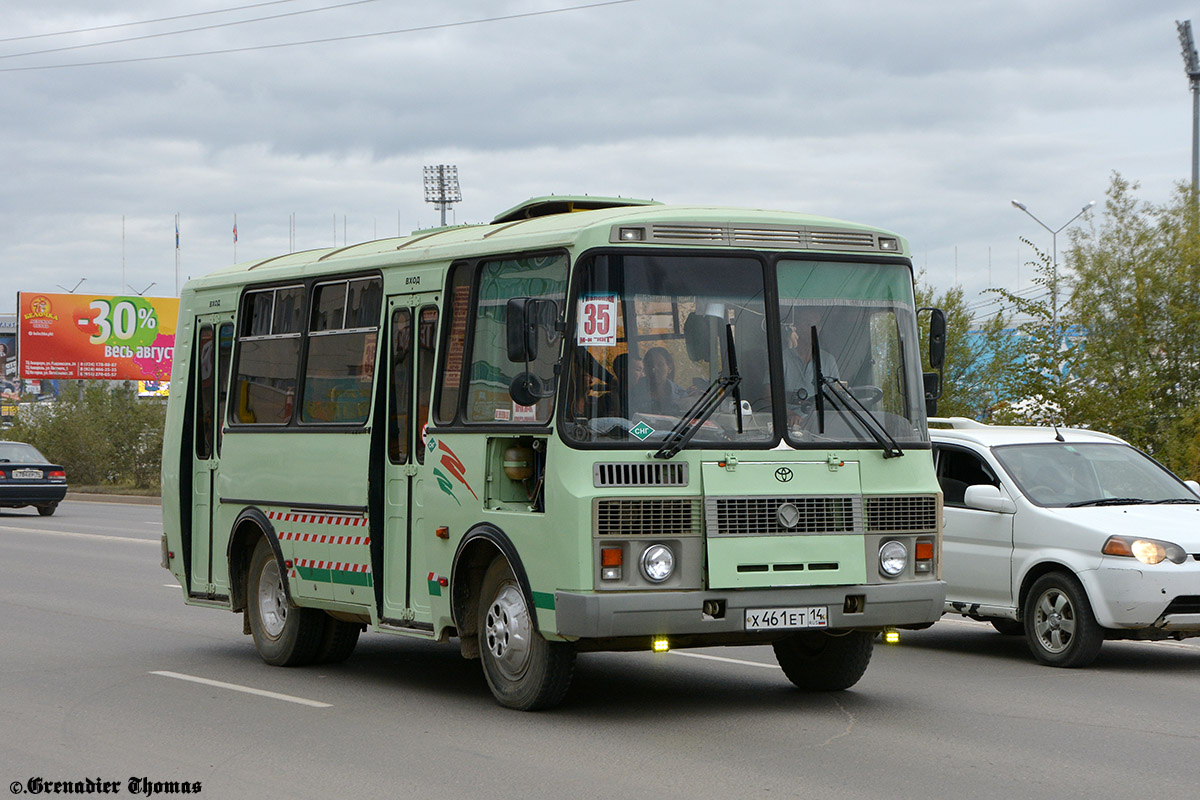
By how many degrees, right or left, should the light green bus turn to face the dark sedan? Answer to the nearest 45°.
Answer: approximately 180°

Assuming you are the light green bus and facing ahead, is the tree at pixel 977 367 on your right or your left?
on your left

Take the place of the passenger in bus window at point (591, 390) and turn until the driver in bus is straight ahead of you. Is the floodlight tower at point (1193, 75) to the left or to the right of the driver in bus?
left

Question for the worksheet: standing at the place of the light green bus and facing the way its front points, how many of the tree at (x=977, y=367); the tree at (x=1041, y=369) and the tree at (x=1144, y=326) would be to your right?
0

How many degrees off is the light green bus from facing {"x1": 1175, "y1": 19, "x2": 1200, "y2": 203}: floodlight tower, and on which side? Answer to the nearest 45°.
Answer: approximately 90° to its left

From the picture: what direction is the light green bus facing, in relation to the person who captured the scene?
facing the viewer and to the right of the viewer

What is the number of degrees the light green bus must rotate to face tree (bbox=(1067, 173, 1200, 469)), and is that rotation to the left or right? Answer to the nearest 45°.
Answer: approximately 90° to its left

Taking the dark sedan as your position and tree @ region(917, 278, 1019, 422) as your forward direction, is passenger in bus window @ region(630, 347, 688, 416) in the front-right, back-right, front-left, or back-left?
front-right

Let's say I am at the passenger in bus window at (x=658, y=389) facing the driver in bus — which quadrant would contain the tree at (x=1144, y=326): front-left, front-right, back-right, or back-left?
front-left

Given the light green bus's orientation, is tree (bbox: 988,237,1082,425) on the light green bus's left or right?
on its left

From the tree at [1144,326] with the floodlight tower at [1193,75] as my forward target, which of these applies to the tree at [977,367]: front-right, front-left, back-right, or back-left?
front-left
